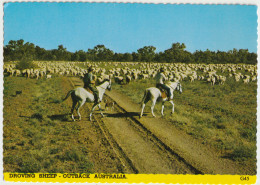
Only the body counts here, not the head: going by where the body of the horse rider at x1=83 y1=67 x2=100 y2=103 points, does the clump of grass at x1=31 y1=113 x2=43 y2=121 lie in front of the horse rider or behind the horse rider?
behind

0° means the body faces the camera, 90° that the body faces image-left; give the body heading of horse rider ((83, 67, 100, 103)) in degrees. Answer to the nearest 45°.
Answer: approximately 270°
